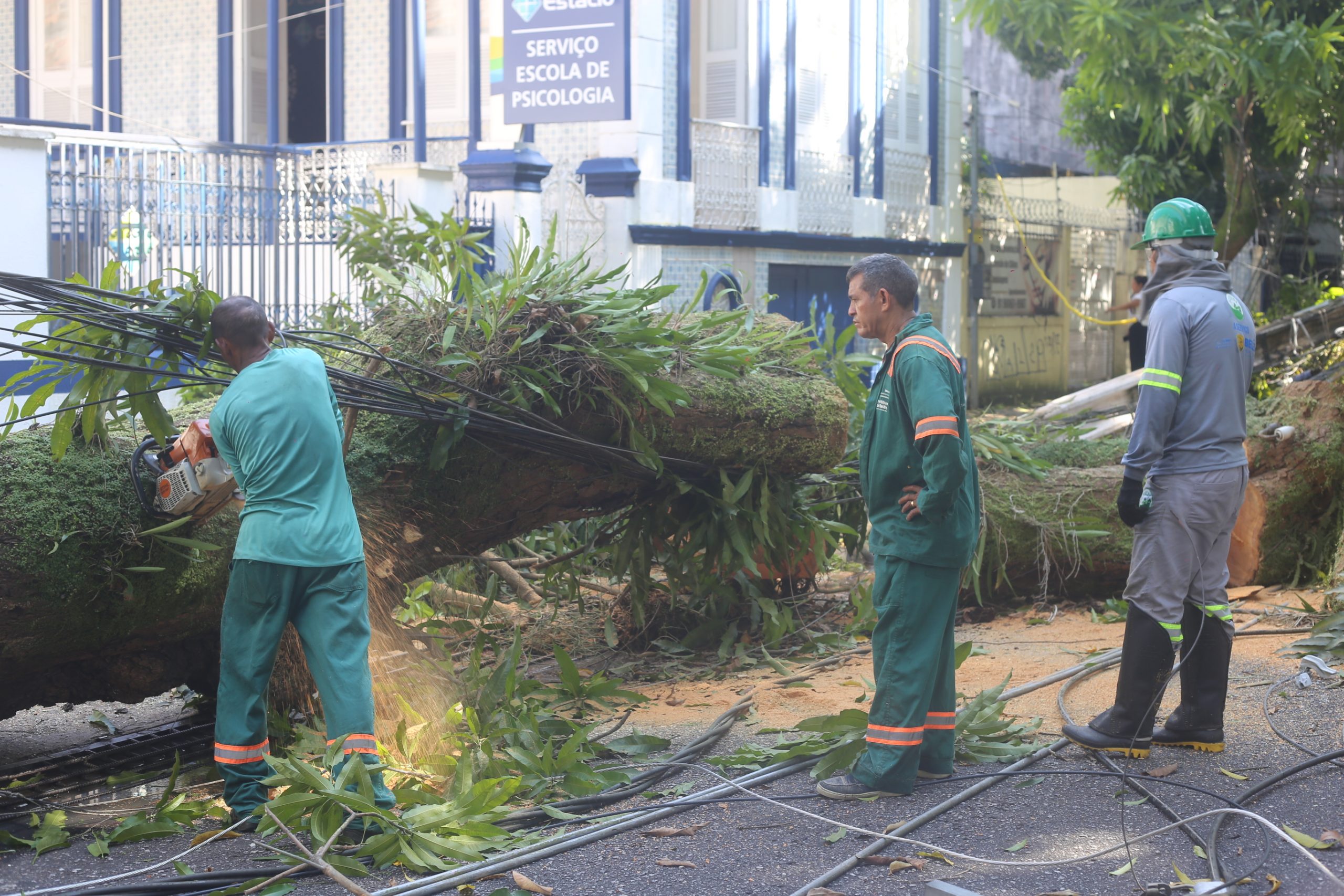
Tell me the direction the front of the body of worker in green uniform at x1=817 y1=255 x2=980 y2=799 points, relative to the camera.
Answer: to the viewer's left

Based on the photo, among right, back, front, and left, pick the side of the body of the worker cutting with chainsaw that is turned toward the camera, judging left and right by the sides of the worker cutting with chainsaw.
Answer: back

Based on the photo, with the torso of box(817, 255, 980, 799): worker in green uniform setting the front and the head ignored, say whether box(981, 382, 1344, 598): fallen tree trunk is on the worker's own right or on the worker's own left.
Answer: on the worker's own right

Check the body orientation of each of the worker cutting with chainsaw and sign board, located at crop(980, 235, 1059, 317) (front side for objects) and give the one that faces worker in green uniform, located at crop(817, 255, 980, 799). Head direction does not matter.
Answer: the sign board

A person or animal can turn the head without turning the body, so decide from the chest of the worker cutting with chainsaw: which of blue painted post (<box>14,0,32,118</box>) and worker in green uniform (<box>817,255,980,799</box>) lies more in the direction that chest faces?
the blue painted post

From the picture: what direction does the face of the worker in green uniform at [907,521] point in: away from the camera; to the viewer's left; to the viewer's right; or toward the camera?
to the viewer's left

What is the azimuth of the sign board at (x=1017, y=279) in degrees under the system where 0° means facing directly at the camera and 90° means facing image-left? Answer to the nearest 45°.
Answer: approximately 0°

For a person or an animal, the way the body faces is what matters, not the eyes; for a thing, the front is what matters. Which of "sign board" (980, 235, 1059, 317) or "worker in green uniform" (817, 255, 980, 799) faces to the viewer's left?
the worker in green uniform

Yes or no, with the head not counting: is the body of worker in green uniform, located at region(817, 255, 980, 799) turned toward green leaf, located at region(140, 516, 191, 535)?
yes
